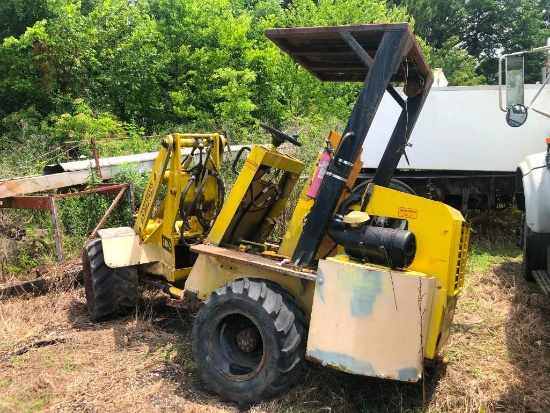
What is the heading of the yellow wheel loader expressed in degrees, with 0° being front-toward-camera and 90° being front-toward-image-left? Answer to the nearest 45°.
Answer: approximately 135°

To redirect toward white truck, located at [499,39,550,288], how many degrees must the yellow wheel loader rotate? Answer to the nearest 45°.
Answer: approximately 90° to its right

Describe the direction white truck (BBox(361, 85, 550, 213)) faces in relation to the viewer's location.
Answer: facing to the right of the viewer

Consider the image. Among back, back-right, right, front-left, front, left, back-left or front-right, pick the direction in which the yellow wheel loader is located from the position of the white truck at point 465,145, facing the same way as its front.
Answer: right

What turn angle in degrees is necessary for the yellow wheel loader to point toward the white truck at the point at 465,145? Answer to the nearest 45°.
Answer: approximately 90° to its right

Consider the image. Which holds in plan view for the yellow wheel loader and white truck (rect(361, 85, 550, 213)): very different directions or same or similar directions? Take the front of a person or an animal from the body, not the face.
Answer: very different directions

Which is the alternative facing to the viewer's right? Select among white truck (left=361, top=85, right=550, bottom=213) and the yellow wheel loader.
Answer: the white truck

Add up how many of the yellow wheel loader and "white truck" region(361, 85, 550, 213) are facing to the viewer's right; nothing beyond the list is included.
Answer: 1
